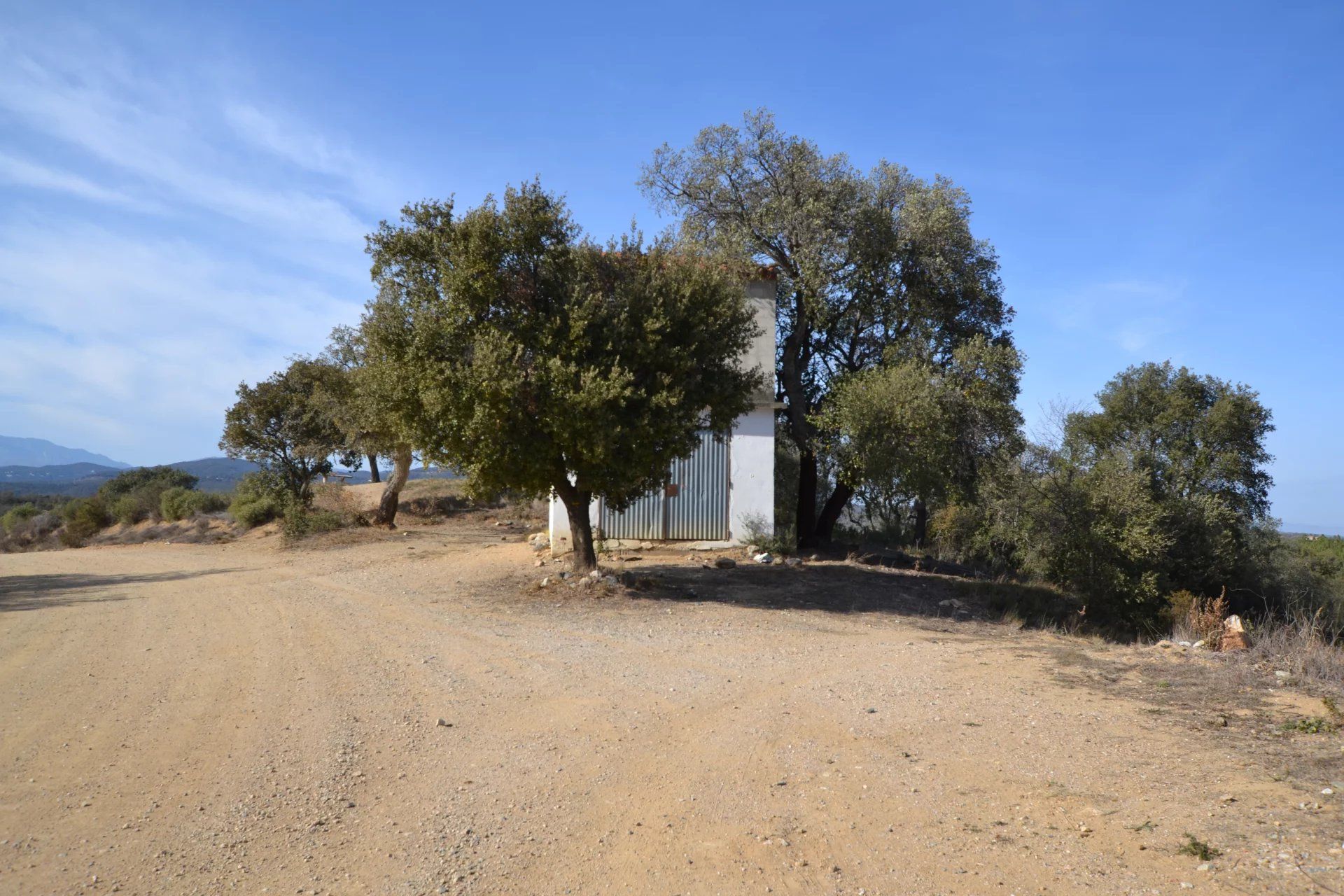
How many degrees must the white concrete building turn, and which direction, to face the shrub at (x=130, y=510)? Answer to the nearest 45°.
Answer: approximately 135° to its right

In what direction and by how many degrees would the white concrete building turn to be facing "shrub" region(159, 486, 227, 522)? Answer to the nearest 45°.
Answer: approximately 135° to its right

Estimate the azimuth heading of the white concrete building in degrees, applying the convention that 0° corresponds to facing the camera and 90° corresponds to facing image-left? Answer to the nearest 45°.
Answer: approximately 0°

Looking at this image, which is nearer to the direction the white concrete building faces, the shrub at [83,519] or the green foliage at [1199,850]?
the green foliage

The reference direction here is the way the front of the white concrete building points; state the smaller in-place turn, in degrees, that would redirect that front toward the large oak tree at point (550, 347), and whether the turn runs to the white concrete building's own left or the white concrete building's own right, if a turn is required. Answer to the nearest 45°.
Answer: approximately 45° to the white concrete building's own right

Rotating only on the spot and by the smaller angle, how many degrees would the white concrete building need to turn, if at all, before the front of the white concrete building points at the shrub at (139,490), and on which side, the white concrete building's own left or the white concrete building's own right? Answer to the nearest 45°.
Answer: approximately 135° to the white concrete building's own right

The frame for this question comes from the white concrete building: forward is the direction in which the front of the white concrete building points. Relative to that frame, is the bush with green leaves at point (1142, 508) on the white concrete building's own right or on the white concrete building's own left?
on the white concrete building's own left

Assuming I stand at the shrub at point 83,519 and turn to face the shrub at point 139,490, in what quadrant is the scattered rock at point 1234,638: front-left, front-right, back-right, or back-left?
back-right

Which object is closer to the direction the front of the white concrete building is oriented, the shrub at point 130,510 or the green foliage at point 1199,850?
the green foliage

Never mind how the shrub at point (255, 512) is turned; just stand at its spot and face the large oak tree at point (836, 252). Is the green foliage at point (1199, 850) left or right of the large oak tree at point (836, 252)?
right

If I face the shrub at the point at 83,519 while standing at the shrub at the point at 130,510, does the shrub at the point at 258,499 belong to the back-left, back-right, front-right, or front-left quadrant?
back-left
